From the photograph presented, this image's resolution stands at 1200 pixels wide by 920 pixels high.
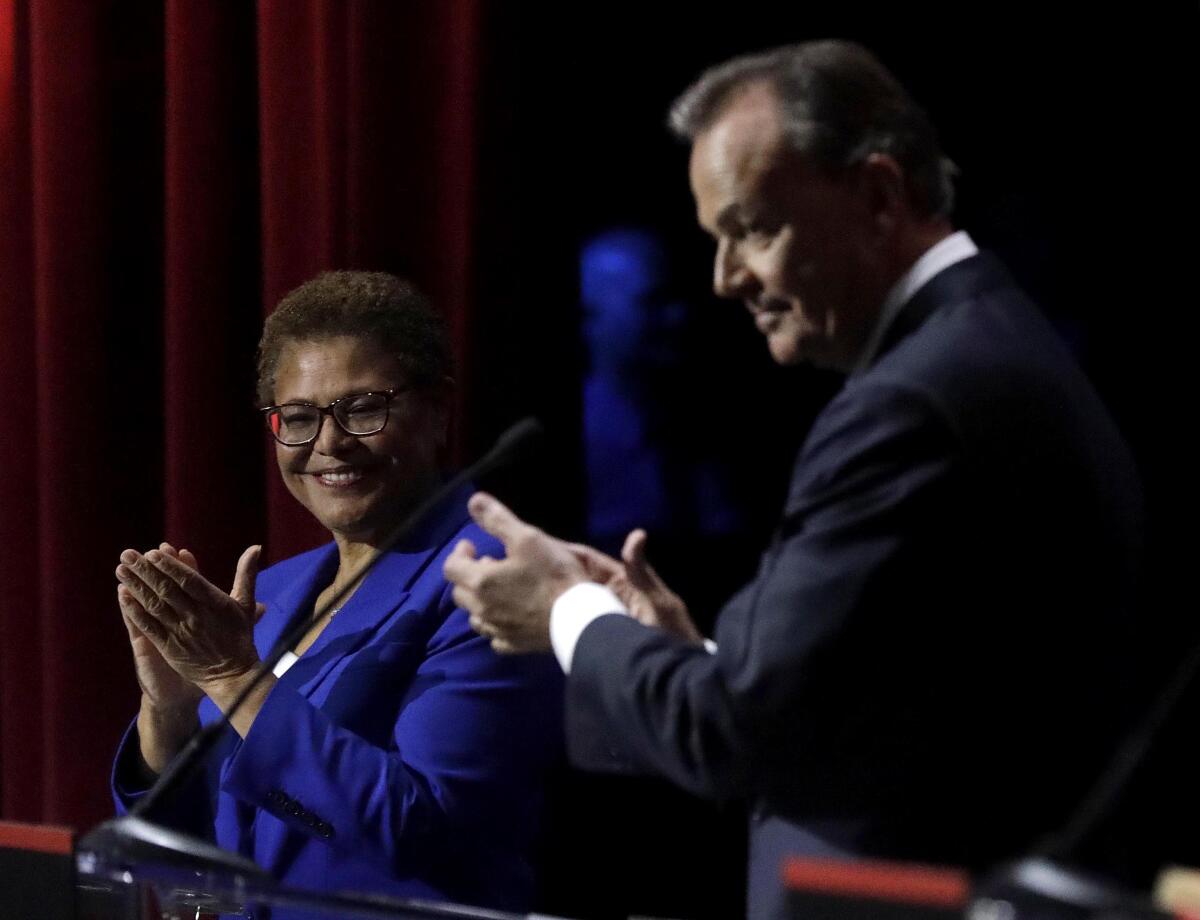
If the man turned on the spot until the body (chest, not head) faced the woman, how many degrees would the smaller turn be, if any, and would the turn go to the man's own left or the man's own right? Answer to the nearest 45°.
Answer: approximately 45° to the man's own right

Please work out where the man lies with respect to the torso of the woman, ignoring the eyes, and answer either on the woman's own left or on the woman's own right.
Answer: on the woman's own left

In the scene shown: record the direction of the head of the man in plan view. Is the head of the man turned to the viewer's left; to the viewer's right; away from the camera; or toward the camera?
to the viewer's left

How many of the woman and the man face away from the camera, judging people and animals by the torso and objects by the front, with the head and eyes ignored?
0

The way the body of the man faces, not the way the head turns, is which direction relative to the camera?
to the viewer's left

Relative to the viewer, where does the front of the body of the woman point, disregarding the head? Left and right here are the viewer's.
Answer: facing the viewer and to the left of the viewer
